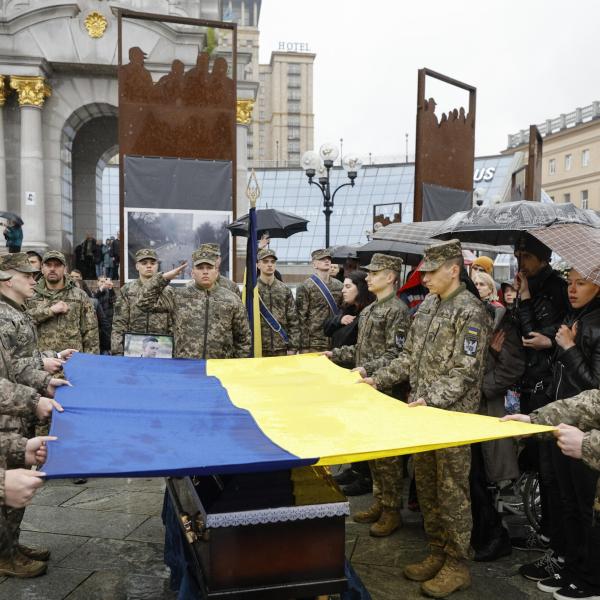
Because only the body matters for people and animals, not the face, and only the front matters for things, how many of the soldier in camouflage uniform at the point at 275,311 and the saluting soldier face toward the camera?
2

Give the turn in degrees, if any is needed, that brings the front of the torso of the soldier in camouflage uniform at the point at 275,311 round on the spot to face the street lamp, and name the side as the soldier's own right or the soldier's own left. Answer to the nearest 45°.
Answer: approximately 180°

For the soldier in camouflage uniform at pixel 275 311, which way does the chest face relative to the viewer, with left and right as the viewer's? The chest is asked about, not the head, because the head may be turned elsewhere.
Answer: facing the viewer

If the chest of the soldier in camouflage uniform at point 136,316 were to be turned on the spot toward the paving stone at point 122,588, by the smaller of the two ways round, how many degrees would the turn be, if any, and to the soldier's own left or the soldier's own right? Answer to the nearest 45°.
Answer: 0° — they already face it

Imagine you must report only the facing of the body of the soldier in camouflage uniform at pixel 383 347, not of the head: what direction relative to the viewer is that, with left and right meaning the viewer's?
facing the viewer and to the left of the viewer

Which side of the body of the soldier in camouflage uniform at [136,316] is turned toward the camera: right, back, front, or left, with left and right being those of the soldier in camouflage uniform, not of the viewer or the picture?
front

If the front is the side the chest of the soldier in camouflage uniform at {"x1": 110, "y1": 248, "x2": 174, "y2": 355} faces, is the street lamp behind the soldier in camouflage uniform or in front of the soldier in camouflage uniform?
behind

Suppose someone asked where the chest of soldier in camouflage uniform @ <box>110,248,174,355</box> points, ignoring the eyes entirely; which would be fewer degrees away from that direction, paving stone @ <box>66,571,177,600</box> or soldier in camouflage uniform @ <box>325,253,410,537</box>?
the paving stone

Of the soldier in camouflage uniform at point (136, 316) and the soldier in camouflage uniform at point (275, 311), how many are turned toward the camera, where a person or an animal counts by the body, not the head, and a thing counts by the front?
2

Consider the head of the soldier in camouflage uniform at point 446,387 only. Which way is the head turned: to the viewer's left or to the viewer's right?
to the viewer's left

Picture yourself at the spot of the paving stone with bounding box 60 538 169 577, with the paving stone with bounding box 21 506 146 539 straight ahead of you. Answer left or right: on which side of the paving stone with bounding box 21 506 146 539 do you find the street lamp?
right

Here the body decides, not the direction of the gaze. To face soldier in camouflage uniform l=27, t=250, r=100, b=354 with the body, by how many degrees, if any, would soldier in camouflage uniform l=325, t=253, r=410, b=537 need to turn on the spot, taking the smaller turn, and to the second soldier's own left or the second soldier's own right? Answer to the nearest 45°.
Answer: approximately 45° to the second soldier's own right
